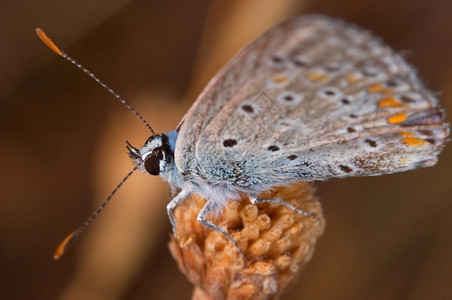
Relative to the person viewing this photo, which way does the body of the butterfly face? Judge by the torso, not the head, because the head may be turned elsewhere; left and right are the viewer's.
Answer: facing to the left of the viewer
